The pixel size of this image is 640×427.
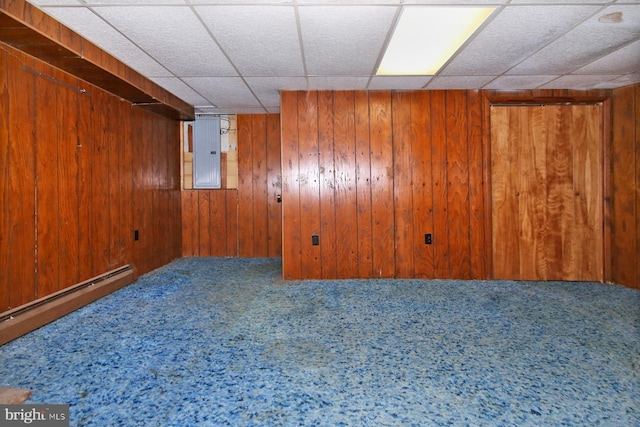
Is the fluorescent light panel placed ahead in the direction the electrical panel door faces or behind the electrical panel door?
ahead

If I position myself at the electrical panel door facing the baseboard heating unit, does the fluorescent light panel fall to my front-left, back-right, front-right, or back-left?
front-left

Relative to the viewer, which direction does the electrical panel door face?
toward the camera

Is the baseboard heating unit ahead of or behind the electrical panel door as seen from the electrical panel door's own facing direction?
ahead
